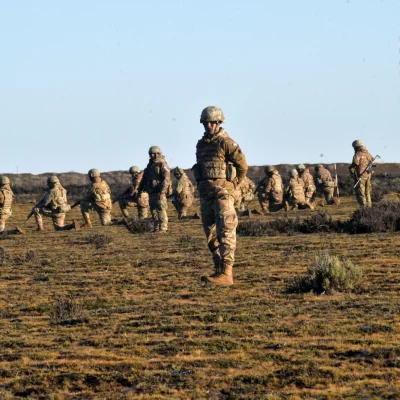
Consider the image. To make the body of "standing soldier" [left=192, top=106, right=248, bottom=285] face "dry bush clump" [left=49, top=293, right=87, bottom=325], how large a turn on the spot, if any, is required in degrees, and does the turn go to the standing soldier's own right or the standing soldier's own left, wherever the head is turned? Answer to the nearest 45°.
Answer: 0° — they already face it

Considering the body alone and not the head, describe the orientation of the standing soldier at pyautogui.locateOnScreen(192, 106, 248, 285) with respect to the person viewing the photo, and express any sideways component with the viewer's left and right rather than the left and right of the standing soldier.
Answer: facing the viewer and to the left of the viewer

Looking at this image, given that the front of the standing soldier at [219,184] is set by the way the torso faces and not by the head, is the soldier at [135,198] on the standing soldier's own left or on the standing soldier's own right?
on the standing soldier's own right

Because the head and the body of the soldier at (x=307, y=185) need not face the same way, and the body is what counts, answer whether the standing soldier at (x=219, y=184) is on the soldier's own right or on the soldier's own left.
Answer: on the soldier's own left

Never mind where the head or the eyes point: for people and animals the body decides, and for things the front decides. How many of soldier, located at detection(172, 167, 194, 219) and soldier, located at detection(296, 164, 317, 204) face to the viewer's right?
0

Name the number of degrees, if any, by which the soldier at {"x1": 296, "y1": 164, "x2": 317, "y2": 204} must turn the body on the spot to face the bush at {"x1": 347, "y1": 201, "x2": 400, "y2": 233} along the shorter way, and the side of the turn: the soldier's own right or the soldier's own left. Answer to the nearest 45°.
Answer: approximately 90° to the soldier's own left

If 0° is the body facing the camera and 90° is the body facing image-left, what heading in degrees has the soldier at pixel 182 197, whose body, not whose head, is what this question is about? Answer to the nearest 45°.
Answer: approximately 45°

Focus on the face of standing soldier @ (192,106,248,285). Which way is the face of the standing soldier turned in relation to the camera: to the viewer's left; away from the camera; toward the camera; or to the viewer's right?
toward the camera

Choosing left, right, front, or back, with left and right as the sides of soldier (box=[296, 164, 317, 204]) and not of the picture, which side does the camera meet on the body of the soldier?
left

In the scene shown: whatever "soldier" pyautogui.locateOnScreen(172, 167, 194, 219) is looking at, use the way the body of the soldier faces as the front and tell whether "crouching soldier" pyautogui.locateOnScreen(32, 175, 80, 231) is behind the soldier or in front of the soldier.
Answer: in front
